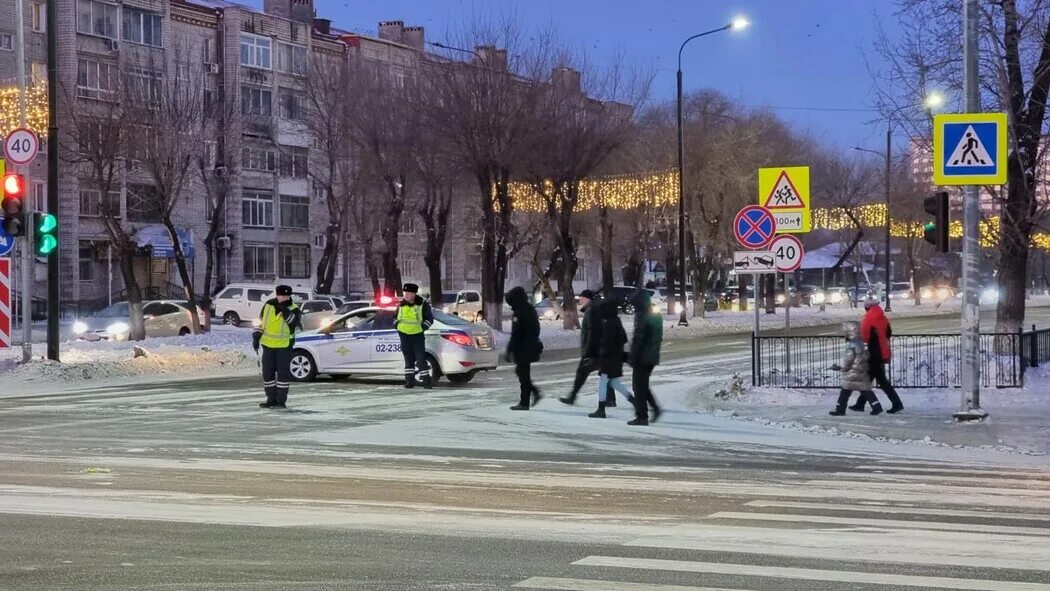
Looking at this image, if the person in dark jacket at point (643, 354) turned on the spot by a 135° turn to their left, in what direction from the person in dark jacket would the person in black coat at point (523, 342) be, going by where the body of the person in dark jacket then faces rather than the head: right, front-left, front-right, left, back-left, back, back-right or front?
back

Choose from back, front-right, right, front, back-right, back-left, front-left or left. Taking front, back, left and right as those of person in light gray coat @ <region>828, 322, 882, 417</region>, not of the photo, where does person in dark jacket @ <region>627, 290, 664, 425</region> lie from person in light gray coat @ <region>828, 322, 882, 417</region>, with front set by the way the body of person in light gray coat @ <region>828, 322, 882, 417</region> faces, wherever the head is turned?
front-left

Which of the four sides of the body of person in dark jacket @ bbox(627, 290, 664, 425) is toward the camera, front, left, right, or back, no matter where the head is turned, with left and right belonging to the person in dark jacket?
left

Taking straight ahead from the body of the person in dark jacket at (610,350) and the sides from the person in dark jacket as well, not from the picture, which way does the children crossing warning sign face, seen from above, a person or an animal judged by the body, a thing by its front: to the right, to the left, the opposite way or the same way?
to the left

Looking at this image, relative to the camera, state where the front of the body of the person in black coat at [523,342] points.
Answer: to the viewer's left

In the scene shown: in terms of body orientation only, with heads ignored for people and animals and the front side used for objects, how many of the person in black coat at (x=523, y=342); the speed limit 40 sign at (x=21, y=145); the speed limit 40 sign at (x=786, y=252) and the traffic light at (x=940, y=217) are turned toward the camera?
2

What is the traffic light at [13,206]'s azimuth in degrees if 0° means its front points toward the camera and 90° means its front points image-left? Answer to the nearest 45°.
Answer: approximately 0°

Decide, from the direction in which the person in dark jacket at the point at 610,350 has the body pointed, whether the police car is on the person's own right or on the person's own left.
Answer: on the person's own right

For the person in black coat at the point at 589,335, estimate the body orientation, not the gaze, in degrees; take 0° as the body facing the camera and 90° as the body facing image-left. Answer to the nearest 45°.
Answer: approximately 90°

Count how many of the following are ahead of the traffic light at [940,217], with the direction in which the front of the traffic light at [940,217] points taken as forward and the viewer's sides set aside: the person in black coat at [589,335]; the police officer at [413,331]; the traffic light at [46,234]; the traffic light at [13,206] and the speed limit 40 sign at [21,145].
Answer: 5

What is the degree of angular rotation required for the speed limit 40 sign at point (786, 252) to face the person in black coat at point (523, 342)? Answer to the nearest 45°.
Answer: approximately 45° to its right

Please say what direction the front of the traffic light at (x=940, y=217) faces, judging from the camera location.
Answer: facing to the left of the viewer

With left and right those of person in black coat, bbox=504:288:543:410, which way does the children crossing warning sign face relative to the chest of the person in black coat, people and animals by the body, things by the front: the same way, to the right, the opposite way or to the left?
to the left

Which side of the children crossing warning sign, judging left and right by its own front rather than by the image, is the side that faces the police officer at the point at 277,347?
right
